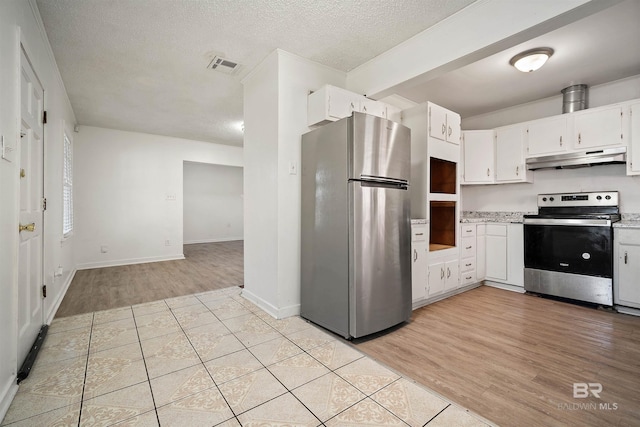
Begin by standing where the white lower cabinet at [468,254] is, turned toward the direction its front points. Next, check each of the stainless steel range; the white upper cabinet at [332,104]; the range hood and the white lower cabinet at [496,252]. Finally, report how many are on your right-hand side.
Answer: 1

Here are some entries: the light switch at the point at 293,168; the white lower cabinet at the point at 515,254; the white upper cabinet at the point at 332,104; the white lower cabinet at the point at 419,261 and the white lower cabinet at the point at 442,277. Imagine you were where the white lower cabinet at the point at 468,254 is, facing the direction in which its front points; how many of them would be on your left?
1

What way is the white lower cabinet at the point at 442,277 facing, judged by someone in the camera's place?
facing the viewer and to the right of the viewer

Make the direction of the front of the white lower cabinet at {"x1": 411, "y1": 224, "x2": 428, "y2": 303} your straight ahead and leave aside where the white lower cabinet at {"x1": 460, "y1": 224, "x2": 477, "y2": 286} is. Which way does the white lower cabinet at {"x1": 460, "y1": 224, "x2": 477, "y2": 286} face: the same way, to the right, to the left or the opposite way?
the same way

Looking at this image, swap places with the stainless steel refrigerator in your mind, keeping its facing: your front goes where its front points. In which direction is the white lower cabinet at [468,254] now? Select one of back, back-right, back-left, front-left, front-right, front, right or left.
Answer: left

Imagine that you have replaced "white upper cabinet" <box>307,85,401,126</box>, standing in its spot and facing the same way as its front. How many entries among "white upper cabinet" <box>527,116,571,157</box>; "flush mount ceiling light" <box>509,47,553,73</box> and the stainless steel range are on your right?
0

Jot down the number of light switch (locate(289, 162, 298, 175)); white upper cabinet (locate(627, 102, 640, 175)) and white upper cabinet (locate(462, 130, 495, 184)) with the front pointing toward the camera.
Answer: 3

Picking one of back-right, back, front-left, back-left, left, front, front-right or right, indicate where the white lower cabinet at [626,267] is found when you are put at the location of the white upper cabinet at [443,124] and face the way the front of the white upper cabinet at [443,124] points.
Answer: front-left

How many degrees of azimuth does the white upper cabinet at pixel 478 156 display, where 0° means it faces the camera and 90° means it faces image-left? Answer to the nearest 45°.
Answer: approximately 0°

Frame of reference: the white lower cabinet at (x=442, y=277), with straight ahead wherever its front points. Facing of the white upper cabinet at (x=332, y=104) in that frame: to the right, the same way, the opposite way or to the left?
the same way

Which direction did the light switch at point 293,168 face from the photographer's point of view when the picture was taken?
facing the viewer

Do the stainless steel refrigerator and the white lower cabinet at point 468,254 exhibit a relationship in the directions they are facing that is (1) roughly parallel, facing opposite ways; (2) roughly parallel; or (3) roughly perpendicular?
roughly parallel

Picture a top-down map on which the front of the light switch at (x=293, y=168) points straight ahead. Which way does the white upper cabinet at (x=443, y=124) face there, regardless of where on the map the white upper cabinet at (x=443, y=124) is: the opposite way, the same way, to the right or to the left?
the same way

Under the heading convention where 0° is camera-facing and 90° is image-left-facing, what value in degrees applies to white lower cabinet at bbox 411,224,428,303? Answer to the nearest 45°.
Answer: approximately 315°
